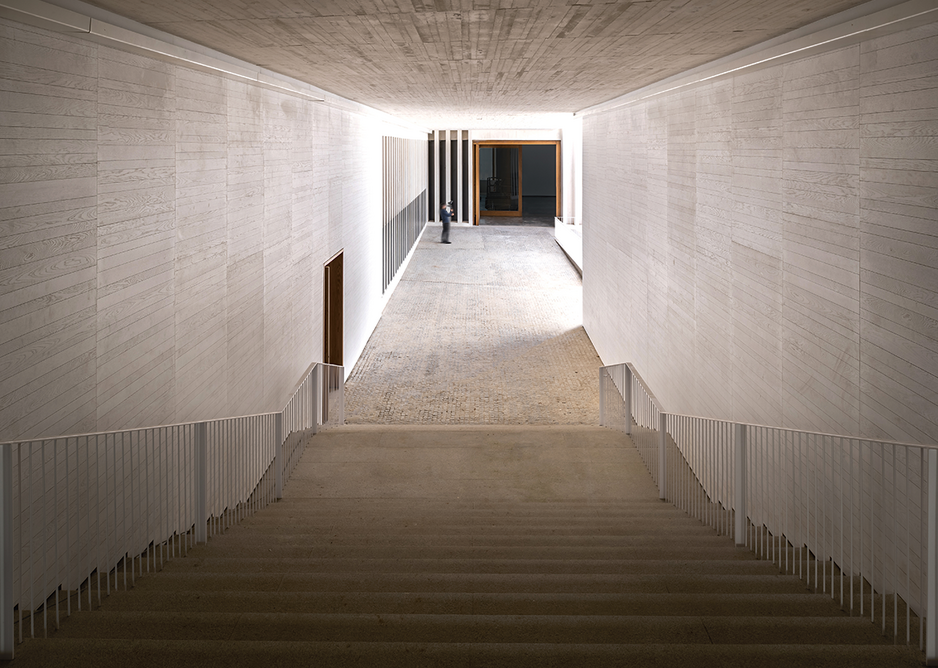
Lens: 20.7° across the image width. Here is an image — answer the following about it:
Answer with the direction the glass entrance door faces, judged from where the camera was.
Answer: facing the viewer

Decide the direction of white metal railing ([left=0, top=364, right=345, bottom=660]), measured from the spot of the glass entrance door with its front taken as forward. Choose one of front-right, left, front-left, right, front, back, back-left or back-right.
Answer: front

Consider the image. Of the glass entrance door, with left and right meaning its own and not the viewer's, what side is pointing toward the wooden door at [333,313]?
front
